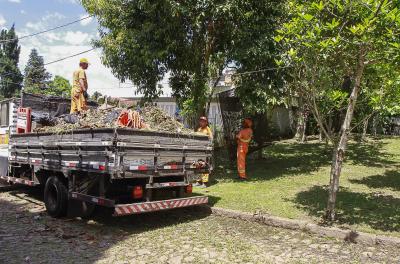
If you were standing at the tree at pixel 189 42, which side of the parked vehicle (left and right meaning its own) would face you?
right

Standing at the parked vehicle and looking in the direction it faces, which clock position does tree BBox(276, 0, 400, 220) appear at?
The tree is roughly at 5 o'clock from the parked vehicle.

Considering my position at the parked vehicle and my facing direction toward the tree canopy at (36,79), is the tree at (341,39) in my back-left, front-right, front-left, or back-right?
back-right

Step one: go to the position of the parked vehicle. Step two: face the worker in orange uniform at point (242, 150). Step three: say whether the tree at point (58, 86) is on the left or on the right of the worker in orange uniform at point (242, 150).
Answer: left

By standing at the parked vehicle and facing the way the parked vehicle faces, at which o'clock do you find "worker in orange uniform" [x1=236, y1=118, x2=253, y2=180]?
The worker in orange uniform is roughly at 3 o'clock from the parked vehicle.

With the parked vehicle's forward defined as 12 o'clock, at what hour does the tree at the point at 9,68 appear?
The tree is roughly at 1 o'clock from the parked vehicle.

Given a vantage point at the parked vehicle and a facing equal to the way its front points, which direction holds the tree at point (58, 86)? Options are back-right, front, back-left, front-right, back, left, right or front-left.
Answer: front-right

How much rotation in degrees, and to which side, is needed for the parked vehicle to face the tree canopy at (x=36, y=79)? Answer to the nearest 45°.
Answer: approximately 45° to its right

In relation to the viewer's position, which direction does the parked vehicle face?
facing away from the viewer and to the left of the viewer
